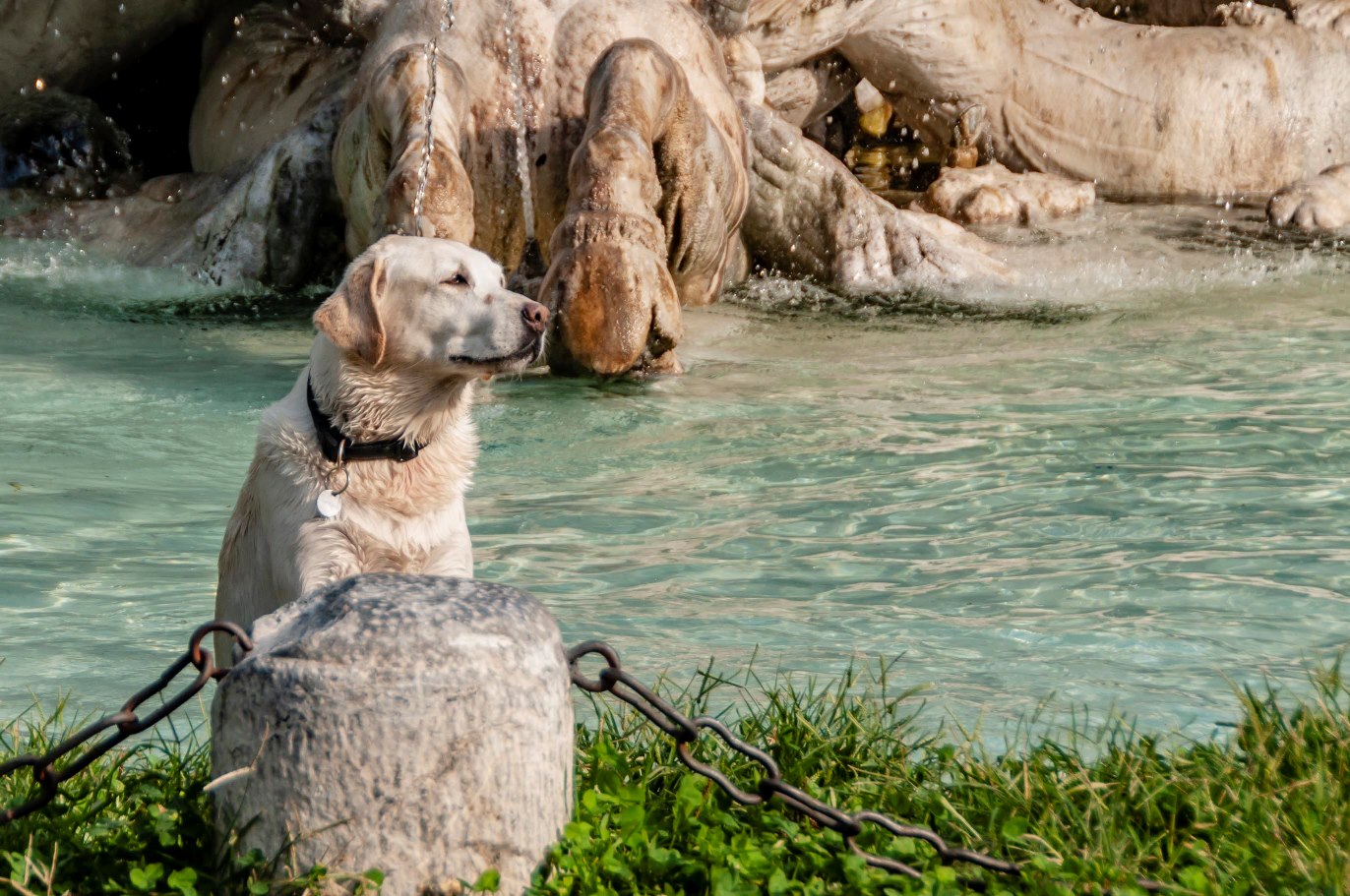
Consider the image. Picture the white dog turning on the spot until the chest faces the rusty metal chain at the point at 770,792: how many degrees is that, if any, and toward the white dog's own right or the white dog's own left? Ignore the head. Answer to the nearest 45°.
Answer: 0° — it already faces it

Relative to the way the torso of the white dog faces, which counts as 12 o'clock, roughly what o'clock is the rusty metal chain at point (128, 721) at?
The rusty metal chain is roughly at 2 o'clock from the white dog.

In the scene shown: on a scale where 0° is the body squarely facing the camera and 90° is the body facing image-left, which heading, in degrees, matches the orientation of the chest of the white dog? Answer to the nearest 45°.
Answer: approximately 315°
